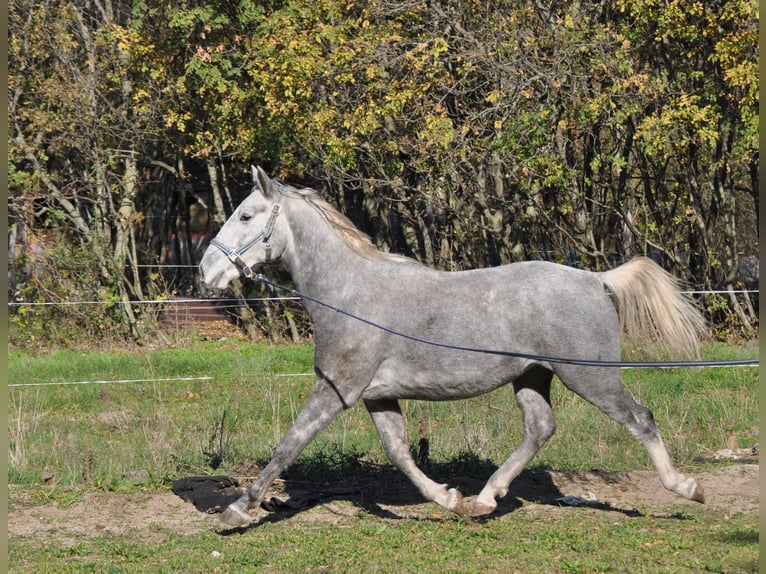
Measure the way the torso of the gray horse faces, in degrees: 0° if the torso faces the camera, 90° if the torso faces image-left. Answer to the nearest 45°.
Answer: approximately 90°
